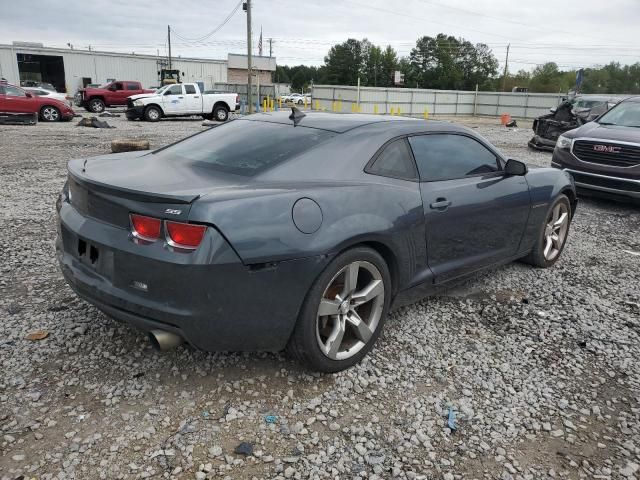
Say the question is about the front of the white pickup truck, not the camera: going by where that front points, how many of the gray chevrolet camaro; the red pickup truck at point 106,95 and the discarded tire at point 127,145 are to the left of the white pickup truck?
2

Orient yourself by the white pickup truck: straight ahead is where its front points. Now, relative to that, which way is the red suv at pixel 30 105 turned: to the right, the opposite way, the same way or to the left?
the opposite way

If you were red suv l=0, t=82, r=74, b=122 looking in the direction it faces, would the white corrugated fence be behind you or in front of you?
in front

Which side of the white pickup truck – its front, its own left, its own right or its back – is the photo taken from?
left

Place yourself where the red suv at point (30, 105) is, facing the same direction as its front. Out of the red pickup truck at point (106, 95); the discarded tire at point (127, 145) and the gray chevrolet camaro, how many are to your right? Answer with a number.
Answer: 2

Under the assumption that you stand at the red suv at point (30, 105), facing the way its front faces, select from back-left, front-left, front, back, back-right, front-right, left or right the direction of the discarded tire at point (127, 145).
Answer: right

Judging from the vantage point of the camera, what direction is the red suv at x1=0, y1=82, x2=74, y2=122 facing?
facing to the right of the viewer

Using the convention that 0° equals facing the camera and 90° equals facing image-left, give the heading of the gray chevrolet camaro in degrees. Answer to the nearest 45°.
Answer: approximately 225°

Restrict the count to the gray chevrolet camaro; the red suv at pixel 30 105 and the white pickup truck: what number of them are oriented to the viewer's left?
1
